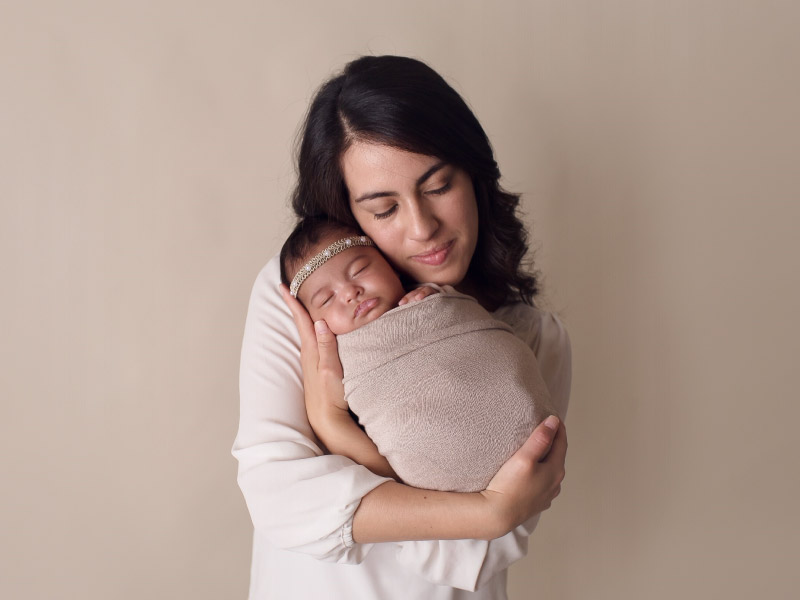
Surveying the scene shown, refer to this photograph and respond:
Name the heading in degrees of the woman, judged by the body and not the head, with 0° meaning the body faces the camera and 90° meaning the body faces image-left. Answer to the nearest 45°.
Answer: approximately 0°
